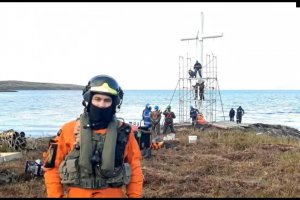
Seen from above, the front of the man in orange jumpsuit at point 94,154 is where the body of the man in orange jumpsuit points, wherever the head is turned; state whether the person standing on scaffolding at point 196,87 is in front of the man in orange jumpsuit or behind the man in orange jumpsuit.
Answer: behind

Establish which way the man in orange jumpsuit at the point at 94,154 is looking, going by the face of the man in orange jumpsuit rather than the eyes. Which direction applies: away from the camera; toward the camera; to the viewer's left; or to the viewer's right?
toward the camera

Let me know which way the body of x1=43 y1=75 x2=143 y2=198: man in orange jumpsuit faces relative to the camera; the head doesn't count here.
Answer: toward the camera
